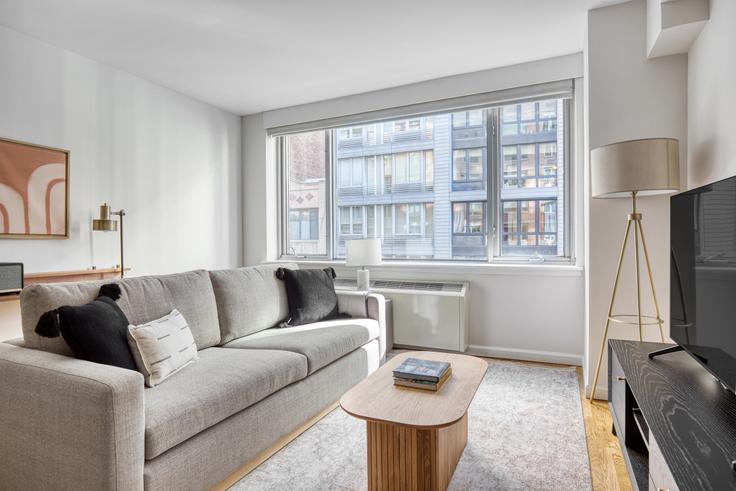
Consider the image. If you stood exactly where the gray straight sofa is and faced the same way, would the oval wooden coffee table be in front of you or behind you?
in front

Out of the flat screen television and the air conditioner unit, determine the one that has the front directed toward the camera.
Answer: the air conditioner unit

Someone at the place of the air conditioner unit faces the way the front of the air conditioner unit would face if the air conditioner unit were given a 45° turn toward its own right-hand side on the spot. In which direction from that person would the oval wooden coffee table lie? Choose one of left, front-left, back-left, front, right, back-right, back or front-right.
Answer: front-left

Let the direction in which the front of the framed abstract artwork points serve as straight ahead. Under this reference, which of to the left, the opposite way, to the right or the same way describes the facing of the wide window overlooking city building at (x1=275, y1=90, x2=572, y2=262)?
to the right

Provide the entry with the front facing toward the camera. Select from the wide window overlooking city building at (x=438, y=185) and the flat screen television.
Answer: the wide window overlooking city building

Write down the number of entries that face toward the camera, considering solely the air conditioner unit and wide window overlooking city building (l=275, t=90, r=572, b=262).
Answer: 2

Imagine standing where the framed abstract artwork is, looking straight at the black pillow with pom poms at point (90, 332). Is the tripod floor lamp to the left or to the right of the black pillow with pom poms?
left

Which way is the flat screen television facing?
to the viewer's left

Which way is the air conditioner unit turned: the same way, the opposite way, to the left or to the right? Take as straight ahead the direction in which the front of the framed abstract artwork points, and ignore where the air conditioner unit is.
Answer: to the right

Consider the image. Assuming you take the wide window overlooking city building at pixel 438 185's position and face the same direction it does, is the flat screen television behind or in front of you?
in front

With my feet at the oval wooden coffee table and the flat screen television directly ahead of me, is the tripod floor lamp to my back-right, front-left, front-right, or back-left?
front-left

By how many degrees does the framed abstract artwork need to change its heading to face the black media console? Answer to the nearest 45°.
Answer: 0° — it already faces it

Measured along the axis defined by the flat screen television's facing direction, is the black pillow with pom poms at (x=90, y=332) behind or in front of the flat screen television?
in front

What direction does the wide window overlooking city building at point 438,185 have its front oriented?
toward the camera

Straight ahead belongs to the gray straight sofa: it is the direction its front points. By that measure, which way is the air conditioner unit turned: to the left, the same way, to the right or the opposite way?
to the right

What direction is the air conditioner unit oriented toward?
toward the camera

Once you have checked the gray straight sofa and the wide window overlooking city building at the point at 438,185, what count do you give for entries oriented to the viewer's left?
0
